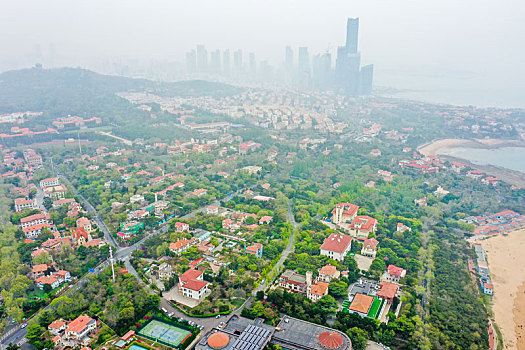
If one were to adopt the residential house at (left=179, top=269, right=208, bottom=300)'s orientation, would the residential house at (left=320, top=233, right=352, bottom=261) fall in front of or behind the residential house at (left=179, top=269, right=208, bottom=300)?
behind

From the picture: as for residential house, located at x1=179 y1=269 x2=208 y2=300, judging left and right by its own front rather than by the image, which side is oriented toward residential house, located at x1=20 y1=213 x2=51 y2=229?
right

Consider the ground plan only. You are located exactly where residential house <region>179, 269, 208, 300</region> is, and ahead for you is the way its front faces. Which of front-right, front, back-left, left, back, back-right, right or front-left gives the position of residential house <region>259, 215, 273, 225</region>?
back

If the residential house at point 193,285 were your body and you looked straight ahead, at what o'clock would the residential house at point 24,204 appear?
the residential house at point 24,204 is roughly at 3 o'clock from the residential house at point 193,285.

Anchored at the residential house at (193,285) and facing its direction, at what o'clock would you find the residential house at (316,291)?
the residential house at (316,291) is roughly at 8 o'clock from the residential house at (193,285).

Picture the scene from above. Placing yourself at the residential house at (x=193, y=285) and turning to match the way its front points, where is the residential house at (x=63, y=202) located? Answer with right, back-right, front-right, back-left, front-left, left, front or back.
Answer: right

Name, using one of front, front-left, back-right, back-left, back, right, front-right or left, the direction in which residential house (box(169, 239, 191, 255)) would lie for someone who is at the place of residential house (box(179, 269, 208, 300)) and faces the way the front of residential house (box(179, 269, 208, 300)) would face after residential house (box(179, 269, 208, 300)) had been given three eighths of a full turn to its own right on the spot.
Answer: front

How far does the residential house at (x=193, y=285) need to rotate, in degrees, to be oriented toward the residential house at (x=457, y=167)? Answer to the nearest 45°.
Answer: approximately 180°

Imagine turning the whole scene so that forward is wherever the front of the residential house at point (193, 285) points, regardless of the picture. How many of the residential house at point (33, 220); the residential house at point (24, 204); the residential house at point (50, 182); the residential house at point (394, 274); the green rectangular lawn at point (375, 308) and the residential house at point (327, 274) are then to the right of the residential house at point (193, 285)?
3

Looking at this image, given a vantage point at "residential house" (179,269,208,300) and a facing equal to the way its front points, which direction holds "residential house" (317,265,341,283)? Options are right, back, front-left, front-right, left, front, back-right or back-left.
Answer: back-left

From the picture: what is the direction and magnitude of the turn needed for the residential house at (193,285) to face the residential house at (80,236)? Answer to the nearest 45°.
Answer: approximately 90° to its right

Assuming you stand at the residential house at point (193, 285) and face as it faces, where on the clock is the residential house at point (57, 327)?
the residential house at point (57, 327) is roughly at 1 o'clock from the residential house at point (193, 285).

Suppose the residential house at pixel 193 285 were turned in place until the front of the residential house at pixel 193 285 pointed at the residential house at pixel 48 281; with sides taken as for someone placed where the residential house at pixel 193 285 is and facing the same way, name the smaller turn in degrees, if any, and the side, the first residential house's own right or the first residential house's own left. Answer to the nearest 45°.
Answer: approximately 45° to the first residential house's own right

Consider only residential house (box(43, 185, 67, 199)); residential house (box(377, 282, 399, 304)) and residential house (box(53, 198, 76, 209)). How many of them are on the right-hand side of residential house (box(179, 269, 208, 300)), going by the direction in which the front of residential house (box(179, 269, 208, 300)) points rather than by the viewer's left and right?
2

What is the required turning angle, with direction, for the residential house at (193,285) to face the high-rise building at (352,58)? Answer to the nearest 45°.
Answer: approximately 180°

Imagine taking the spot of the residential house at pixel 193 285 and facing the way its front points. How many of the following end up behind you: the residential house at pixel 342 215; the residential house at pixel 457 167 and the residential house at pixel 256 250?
3

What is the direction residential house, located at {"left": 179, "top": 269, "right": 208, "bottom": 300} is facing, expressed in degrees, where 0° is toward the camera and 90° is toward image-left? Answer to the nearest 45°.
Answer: approximately 45°

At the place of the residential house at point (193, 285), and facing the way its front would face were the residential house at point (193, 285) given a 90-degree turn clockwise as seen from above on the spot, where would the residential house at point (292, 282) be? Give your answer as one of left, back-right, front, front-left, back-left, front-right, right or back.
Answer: back-right
